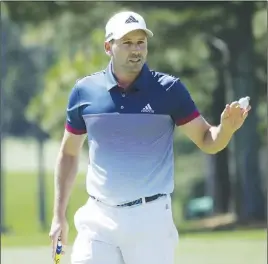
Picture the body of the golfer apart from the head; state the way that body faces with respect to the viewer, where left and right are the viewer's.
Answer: facing the viewer

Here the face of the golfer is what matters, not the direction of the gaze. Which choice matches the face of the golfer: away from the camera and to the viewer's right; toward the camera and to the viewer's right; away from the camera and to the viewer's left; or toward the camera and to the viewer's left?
toward the camera and to the viewer's right
